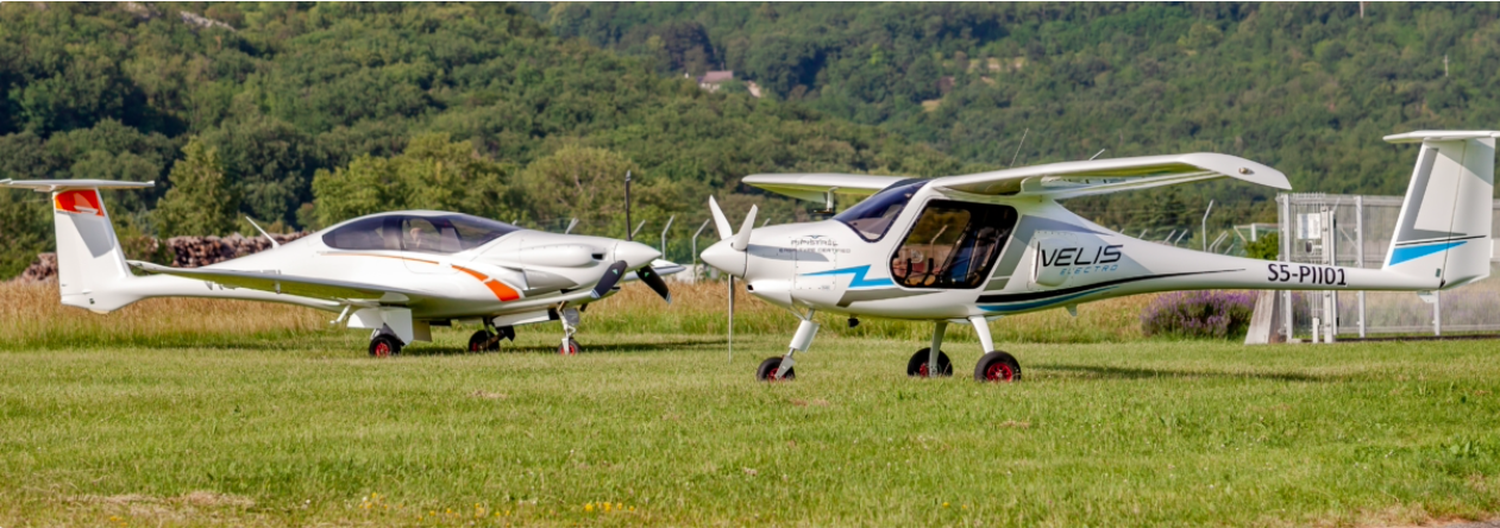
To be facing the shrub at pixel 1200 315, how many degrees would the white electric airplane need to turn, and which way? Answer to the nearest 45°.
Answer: approximately 90° to its right

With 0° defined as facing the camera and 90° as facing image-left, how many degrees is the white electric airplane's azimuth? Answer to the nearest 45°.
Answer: approximately 90°

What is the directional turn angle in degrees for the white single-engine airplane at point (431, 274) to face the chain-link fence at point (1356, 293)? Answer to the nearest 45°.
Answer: approximately 45° to its left

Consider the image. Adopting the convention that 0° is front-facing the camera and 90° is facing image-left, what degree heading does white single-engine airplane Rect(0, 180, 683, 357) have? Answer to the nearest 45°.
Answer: approximately 315°

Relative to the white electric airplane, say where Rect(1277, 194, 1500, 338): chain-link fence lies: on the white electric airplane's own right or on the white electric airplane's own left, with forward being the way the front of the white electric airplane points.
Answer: on the white electric airplane's own right

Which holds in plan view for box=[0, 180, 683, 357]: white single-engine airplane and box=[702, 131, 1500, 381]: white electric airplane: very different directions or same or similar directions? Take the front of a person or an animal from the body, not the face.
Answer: very different directions

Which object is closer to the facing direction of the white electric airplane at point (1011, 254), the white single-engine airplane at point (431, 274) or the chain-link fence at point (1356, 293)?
the white single-engine airplane

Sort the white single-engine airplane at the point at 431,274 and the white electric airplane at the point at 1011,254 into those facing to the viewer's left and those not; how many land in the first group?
1

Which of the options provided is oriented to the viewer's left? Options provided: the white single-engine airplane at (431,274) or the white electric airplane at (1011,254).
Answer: the white electric airplane
